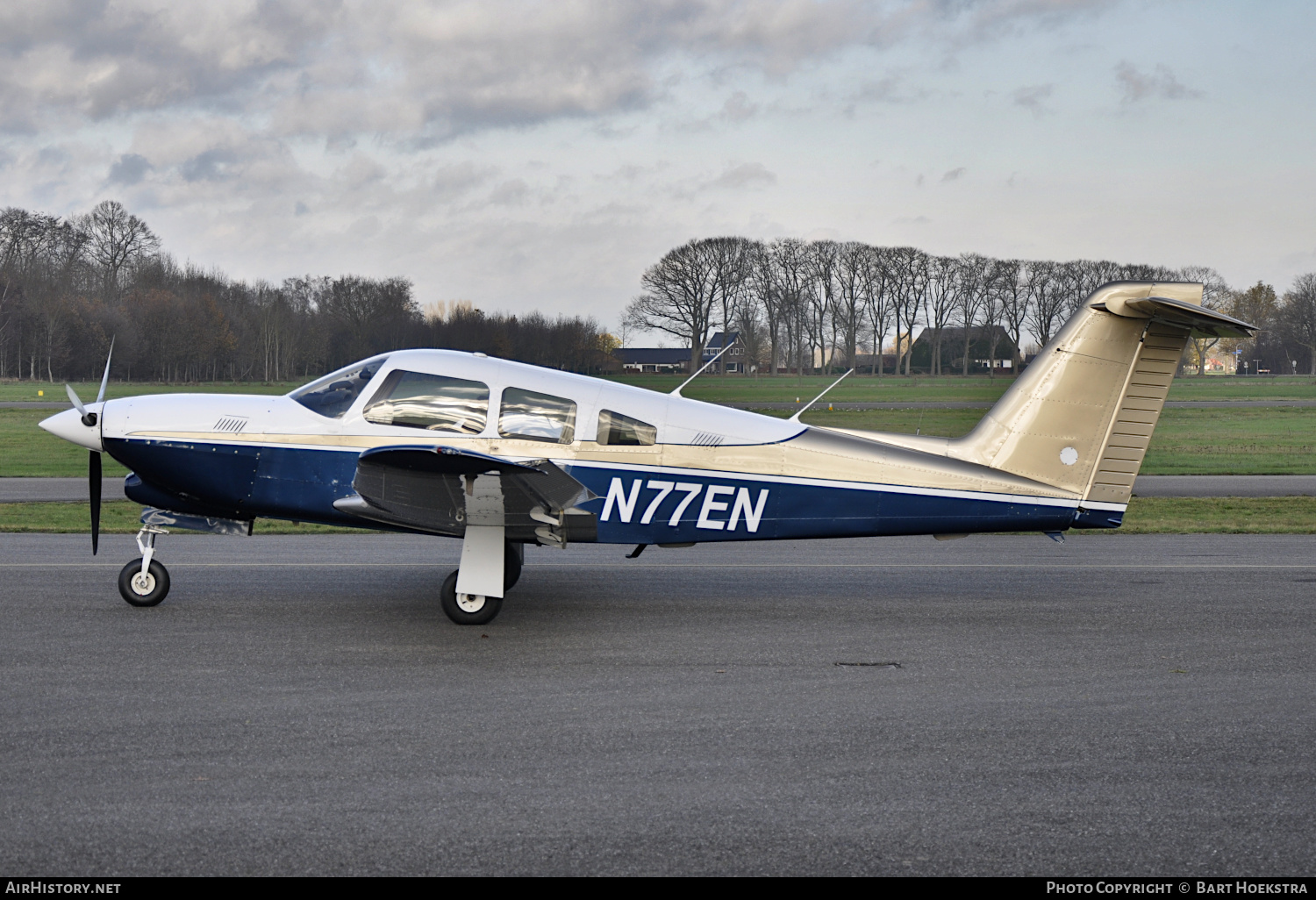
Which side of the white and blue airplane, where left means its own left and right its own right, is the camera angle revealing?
left
